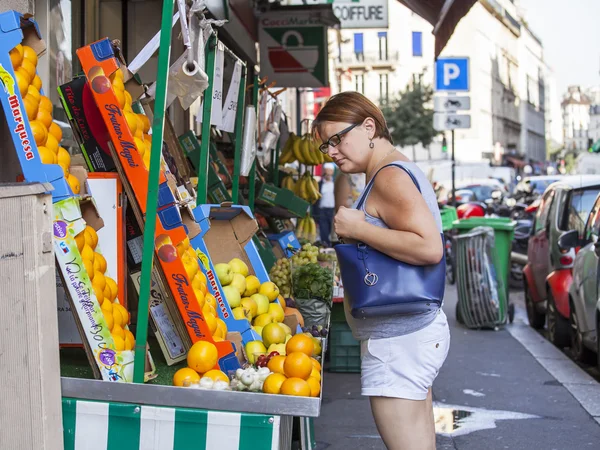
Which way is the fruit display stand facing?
to the viewer's right

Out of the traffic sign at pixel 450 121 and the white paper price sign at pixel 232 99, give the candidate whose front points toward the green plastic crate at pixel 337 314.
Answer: the traffic sign

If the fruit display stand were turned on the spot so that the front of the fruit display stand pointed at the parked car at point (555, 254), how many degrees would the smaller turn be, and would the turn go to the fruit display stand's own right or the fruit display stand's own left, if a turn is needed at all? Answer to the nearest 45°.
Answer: approximately 45° to the fruit display stand's own left

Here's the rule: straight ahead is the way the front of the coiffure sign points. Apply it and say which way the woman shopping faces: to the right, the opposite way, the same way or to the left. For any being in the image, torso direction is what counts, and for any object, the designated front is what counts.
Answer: to the right

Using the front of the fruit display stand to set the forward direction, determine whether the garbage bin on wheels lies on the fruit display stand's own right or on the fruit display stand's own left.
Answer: on the fruit display stand's own left

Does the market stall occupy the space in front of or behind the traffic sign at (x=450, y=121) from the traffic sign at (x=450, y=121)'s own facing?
in front

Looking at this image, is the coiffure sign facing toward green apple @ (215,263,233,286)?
yes

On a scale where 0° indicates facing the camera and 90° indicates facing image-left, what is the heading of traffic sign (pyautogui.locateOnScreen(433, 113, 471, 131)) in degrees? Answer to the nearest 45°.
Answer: approximately 0°

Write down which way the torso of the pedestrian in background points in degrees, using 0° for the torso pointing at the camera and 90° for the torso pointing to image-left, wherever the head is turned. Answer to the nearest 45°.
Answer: approximately 0°

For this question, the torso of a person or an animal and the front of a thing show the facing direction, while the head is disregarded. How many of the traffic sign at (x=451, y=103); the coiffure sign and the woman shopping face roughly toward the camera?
2

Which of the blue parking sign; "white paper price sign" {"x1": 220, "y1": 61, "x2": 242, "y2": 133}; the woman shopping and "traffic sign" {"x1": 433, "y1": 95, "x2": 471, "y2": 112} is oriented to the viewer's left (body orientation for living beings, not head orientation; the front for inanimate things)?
the woman shopping
